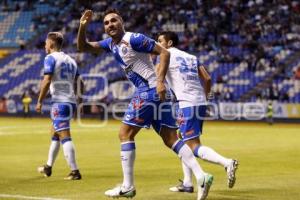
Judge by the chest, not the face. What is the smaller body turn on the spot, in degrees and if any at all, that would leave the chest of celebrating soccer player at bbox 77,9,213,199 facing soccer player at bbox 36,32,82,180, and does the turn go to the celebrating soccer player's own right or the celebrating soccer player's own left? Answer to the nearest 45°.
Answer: approximately 90° to the celebrating soccer player's own right

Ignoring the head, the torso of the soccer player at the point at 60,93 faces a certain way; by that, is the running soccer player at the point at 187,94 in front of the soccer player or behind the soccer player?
behind

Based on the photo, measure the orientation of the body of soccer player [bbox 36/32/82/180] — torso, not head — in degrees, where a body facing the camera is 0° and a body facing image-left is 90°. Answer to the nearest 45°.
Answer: approximately 135°

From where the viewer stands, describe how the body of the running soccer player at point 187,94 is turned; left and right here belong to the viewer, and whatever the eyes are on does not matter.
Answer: facing away from the viewer and to the left of the viewer

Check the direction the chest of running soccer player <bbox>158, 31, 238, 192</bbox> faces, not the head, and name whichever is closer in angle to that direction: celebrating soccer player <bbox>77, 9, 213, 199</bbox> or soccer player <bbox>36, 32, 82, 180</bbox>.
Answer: the soccer player

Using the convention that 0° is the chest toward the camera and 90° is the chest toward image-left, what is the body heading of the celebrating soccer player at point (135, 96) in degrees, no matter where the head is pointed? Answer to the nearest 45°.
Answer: approximately 45°
